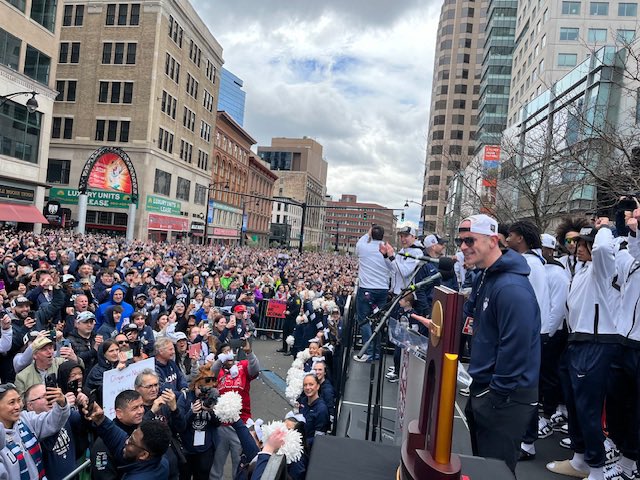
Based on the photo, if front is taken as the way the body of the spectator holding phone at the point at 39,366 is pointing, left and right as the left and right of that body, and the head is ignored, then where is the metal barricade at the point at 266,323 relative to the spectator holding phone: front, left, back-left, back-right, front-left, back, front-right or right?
left

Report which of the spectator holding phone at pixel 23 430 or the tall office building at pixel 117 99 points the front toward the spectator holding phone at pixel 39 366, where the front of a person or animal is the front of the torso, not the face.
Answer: the tall office building

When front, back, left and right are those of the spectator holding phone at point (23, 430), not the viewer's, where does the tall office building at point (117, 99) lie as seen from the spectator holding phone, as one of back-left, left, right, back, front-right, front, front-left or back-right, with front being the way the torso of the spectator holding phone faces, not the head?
back-left

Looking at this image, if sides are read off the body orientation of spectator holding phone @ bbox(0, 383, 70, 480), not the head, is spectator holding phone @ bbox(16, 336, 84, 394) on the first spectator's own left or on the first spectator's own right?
on the first spectator's own left

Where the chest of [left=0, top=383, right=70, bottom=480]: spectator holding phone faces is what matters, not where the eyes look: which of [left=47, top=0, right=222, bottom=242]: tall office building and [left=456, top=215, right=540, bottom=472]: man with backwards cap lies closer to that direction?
the man with backwards cap

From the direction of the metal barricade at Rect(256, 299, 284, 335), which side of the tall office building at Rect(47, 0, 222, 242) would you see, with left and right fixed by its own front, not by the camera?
front

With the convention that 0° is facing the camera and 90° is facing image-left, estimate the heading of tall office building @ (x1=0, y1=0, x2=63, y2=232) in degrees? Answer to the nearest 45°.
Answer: approximately 315°

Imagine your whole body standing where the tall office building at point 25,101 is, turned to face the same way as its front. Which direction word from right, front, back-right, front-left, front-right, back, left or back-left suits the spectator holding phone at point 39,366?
front-right

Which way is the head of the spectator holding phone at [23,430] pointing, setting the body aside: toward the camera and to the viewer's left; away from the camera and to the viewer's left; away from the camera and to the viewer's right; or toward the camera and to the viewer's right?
toward the camera and to the viewer's right
